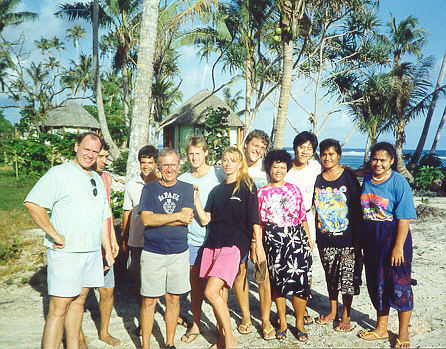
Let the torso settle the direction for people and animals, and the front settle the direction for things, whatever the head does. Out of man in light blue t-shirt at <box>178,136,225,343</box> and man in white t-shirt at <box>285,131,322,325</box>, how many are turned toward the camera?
2

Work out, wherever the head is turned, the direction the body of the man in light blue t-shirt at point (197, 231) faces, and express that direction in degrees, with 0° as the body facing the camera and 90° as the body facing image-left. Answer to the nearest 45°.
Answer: approximately 0°

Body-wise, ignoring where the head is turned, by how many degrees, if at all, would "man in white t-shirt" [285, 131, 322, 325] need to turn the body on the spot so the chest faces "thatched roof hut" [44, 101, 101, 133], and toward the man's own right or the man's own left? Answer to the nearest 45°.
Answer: approximately 135° to the man's own right

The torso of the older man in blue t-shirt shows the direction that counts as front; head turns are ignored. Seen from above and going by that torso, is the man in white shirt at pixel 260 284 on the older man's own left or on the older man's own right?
on the older man's own left

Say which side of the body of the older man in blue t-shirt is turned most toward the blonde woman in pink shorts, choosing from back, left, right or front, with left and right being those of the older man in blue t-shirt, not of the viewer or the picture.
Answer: left

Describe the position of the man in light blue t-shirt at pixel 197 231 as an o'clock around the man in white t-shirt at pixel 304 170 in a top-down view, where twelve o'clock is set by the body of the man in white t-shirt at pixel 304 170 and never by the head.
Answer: the man in light blue t-shirt at pixel 197 231 is roughly at 2 o'clock from the man in white t-shirt at pixel 304 170.

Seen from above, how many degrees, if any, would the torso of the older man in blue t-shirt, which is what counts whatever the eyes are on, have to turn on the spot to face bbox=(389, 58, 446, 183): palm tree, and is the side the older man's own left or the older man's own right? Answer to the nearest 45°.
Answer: approximately 135° to the older man's own left

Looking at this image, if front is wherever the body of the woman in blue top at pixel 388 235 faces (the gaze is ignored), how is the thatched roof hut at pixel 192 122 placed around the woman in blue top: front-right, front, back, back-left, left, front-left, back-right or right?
right

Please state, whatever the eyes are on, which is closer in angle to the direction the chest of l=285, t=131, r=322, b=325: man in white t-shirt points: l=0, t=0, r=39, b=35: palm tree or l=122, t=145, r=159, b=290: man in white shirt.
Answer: the man in white shirt

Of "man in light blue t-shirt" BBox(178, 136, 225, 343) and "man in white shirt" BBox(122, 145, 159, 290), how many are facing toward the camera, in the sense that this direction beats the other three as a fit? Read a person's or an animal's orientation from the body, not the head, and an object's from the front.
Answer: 2
